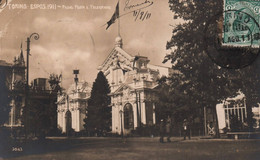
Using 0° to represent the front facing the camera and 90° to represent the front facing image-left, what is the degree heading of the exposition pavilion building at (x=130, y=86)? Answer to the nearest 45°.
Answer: approximately 45°

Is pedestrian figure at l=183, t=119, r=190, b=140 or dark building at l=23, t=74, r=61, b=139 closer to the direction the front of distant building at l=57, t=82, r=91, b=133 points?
the dark building

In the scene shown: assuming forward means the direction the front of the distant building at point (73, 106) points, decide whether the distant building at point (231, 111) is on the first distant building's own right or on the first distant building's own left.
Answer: on the first distant building's own left

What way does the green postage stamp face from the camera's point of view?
toward the camera

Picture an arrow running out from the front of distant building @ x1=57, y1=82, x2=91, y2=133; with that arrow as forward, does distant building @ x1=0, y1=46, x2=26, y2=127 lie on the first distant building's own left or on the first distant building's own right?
on the first distant building's own right

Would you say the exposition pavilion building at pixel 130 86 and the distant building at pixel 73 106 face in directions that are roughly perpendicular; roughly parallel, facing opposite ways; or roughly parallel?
roughly parallel

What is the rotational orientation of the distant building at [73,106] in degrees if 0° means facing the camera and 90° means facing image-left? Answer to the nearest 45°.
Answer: approximately 45°

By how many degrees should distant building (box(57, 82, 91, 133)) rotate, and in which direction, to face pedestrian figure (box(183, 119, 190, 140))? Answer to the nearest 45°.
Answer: approximately 45° to its left
